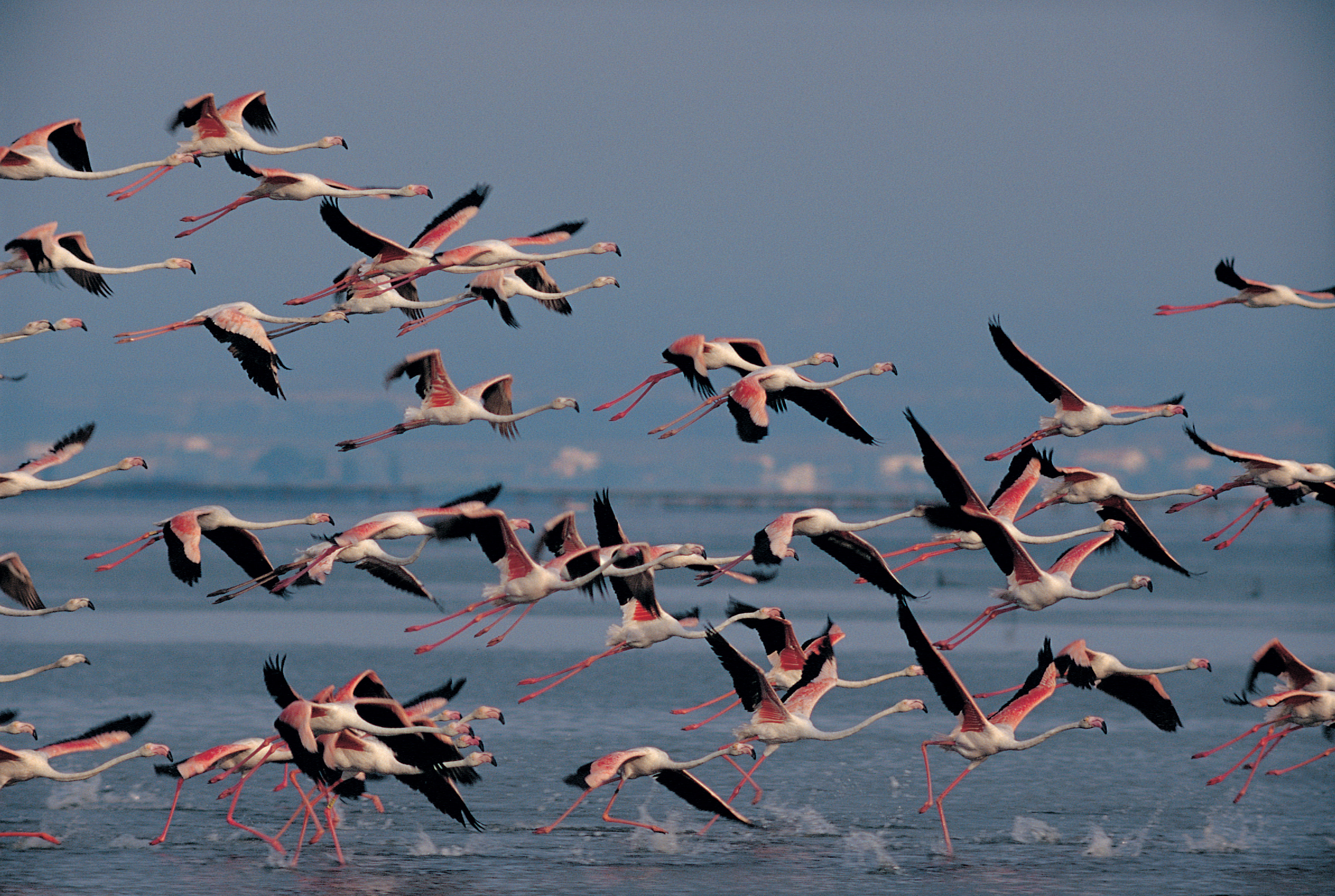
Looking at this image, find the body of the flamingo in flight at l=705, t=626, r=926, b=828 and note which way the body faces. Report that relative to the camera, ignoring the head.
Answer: to the viewer's right

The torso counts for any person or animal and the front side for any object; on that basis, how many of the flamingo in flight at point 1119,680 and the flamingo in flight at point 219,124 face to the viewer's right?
2

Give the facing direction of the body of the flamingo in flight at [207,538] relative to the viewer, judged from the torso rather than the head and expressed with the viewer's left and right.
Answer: facing to the right of the viewer

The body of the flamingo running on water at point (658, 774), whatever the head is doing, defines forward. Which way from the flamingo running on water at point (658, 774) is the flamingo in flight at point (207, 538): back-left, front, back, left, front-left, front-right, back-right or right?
back

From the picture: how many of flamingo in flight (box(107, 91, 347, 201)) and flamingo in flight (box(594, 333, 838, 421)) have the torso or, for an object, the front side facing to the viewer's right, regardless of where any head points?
2

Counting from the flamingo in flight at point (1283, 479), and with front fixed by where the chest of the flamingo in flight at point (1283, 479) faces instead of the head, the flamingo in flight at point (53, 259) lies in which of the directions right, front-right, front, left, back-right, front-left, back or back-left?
back

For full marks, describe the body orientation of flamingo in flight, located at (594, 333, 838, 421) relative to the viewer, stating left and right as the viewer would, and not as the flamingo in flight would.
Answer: facing to the right of the viewer

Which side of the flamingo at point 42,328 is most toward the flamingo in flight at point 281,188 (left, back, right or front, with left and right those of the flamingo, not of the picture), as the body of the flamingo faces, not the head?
front

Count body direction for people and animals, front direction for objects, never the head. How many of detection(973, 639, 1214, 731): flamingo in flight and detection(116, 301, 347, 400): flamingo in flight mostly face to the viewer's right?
2

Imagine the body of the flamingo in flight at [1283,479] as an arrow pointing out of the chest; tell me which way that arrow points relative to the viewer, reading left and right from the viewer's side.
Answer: facing to the right of the viewer

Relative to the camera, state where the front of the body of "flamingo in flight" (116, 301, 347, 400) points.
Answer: to the viewer's right

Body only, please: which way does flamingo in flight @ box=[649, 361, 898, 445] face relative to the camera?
to the viewer's right

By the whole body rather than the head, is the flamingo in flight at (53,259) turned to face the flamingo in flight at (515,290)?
yes
